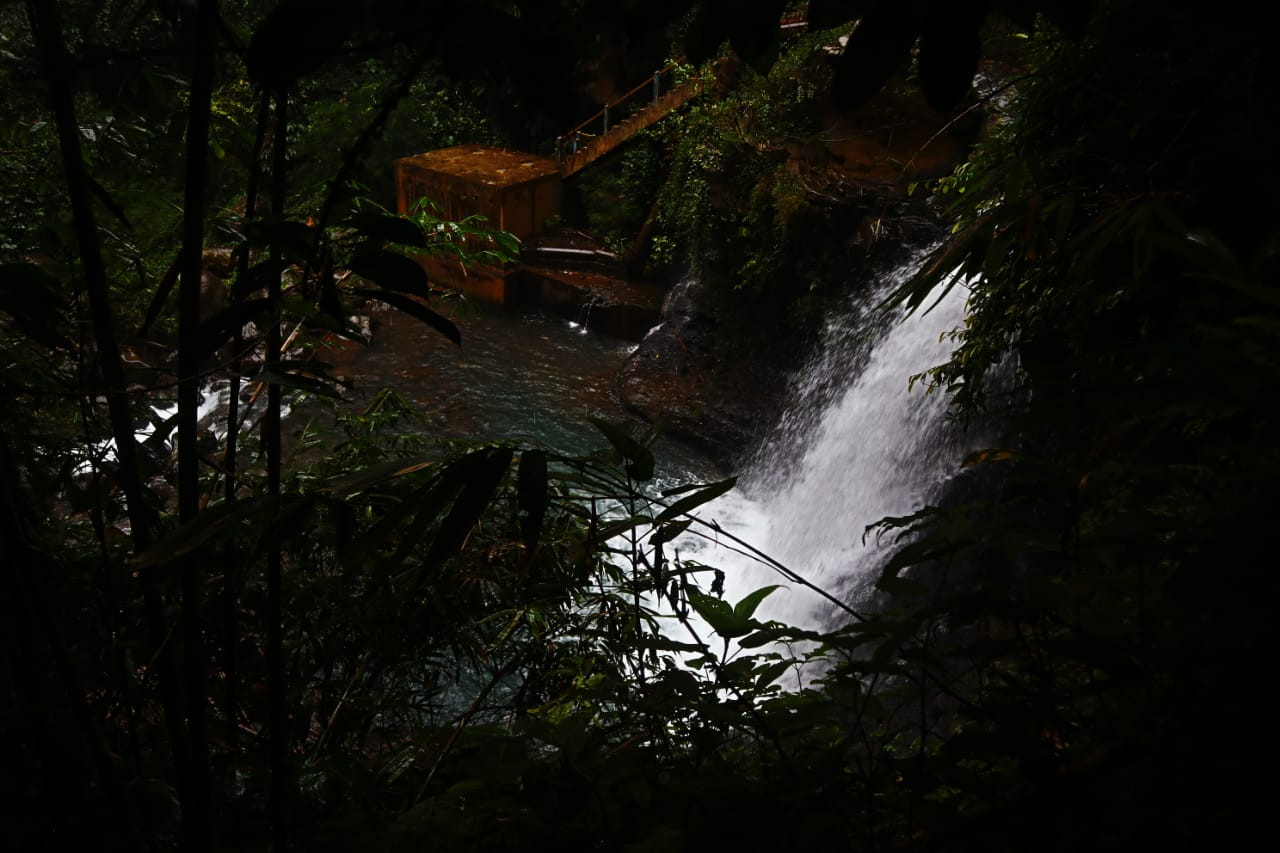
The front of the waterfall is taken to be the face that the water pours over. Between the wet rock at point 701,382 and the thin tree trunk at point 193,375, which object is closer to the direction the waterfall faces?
the thin tree trunk

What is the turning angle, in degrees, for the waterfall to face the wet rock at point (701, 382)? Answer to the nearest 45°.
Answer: approximately 90° to its right

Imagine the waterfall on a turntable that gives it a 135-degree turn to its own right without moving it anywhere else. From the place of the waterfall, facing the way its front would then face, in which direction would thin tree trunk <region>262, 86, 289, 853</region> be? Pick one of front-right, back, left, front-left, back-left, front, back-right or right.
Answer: back

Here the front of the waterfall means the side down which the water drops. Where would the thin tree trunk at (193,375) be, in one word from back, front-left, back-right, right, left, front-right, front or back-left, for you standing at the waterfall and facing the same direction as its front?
front-left

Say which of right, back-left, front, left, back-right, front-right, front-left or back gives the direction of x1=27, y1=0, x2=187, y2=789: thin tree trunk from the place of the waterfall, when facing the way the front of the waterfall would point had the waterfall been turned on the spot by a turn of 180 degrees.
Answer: back-right

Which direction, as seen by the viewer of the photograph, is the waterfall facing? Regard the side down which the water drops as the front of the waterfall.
facing the viewer and to the left of the viewer
